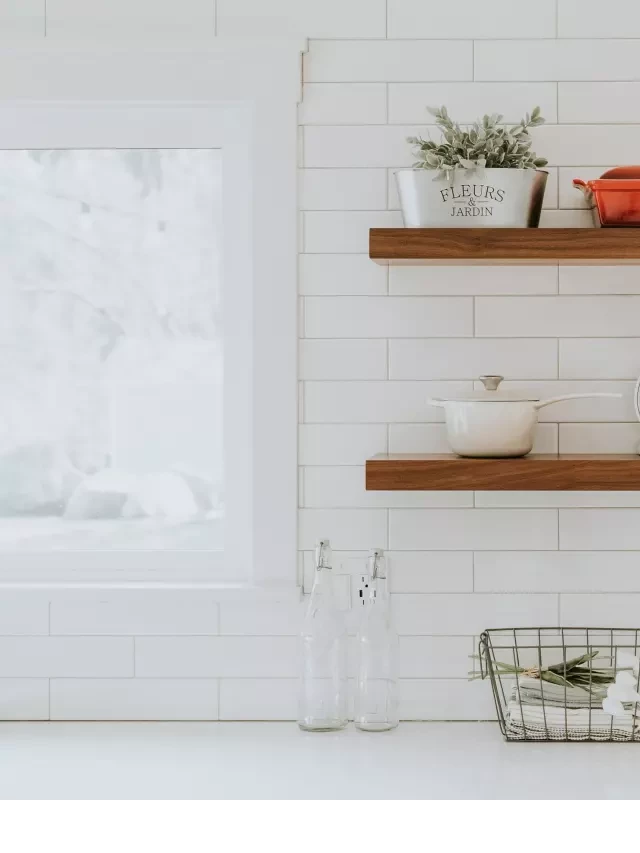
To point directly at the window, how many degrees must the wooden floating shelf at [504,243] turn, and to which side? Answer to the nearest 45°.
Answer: approximately 90° to its right

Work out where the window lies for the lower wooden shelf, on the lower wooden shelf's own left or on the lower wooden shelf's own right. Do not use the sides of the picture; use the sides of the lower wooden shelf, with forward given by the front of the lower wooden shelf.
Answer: on the lower wooden shelf's own right

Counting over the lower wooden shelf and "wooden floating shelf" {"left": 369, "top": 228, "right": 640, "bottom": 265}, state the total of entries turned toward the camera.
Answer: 2

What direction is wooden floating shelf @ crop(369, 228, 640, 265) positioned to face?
toward the camera
